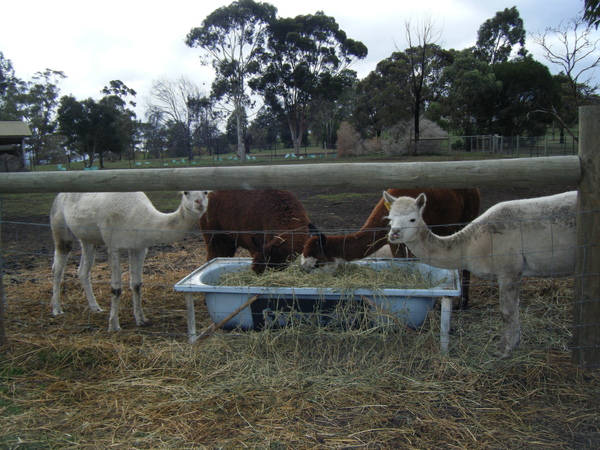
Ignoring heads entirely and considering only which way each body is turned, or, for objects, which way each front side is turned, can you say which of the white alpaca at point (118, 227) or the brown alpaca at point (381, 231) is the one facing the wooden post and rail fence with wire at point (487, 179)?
the white alpaca

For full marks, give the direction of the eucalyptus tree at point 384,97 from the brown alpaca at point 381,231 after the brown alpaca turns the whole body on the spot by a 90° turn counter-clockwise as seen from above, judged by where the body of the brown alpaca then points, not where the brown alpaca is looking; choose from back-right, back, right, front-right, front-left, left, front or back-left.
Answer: back

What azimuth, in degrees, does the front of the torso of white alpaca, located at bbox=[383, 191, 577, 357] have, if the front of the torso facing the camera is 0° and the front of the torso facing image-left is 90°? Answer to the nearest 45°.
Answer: approximately 90°

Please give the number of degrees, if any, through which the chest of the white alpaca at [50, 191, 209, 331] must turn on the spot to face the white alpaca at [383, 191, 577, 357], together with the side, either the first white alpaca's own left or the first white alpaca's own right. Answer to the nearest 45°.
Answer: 0° — it already faces it

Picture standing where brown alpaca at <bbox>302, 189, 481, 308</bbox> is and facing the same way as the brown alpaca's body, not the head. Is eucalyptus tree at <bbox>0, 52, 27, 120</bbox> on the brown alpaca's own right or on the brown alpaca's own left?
on the brown alpaca's own right

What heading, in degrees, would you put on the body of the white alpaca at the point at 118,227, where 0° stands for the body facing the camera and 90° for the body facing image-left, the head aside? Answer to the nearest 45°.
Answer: approximately 315°

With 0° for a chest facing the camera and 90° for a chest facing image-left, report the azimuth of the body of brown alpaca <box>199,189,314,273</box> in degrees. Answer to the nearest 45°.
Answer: approximately 315°

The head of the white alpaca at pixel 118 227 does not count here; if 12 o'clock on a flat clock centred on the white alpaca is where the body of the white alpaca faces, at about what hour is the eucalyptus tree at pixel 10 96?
The eucalyptus tree is roughly at 7 o'clock from the white alpaca.

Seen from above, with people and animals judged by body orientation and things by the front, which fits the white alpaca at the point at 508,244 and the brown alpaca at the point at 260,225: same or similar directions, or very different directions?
very different directions

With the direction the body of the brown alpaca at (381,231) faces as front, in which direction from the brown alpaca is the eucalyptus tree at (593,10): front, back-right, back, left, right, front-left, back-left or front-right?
back-right

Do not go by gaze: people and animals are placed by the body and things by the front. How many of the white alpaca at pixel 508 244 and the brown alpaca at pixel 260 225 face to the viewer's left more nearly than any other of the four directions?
1

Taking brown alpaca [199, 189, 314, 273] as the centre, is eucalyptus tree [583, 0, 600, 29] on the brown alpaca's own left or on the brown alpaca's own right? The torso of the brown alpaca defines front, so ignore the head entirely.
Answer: on the brown alpaca's own left

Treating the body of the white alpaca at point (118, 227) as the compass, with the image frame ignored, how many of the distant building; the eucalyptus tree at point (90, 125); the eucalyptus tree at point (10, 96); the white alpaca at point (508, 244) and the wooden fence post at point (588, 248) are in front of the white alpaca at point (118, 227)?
2

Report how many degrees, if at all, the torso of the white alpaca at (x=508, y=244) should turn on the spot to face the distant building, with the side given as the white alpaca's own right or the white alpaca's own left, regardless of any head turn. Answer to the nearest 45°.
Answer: approximately 45° to the white alpaca's own right

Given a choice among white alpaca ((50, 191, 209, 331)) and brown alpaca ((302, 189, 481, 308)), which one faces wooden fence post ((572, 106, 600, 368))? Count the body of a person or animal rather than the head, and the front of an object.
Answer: the white alpaca

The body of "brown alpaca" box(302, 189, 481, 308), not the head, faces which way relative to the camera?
to the viewer's left

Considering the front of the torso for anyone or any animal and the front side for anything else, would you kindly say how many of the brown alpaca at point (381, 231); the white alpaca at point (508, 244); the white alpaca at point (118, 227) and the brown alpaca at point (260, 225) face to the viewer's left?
2

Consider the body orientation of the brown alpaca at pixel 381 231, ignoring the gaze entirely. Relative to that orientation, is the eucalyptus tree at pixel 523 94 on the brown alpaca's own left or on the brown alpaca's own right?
on the brown alpaca's own right
